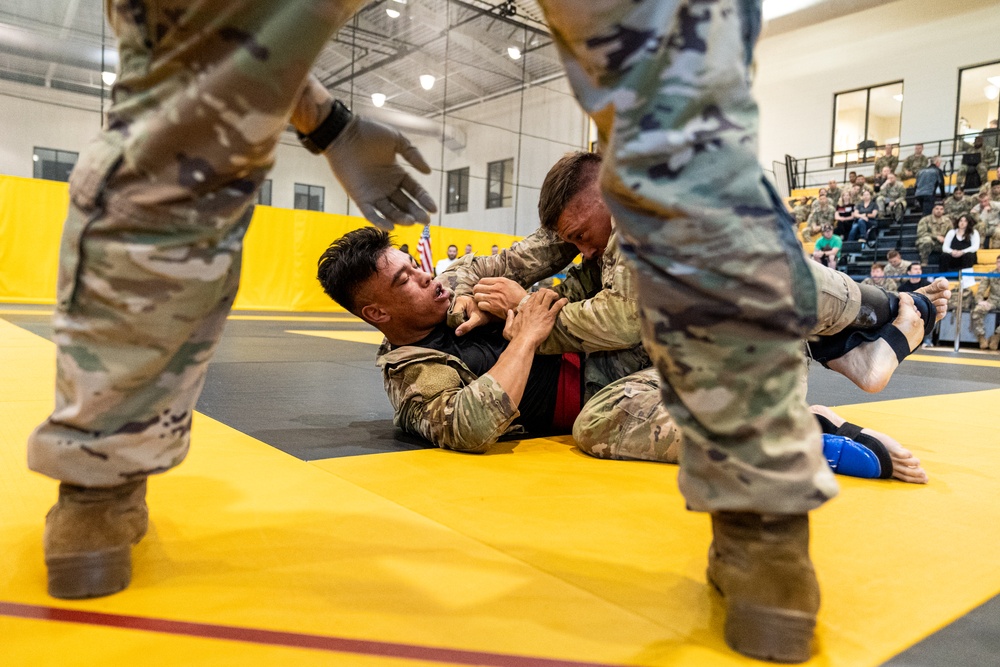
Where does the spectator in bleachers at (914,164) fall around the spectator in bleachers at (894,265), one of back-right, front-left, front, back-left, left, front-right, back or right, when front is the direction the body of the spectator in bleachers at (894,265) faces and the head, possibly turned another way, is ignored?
back-right

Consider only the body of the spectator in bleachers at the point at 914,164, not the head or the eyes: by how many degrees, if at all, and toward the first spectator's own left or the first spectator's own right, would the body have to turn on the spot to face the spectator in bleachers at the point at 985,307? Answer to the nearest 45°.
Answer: approximately 45° to the first spectator's own left

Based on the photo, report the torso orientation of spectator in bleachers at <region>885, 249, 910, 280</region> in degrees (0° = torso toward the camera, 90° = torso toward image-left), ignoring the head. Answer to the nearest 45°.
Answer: approximately 45°

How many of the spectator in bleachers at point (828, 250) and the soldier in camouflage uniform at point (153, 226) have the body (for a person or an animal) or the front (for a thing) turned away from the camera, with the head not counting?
1

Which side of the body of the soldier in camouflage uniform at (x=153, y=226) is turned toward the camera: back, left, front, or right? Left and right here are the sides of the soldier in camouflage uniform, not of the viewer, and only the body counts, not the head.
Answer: back

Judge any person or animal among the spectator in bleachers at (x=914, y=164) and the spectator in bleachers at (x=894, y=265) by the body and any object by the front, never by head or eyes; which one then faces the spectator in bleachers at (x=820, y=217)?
the spectator in bleachers at (x=914, y=164)

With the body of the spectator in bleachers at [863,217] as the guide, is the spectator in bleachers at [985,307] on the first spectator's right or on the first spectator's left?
on the first spectator's left

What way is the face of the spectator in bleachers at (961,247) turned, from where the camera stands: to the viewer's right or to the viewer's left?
to the viewer's left
